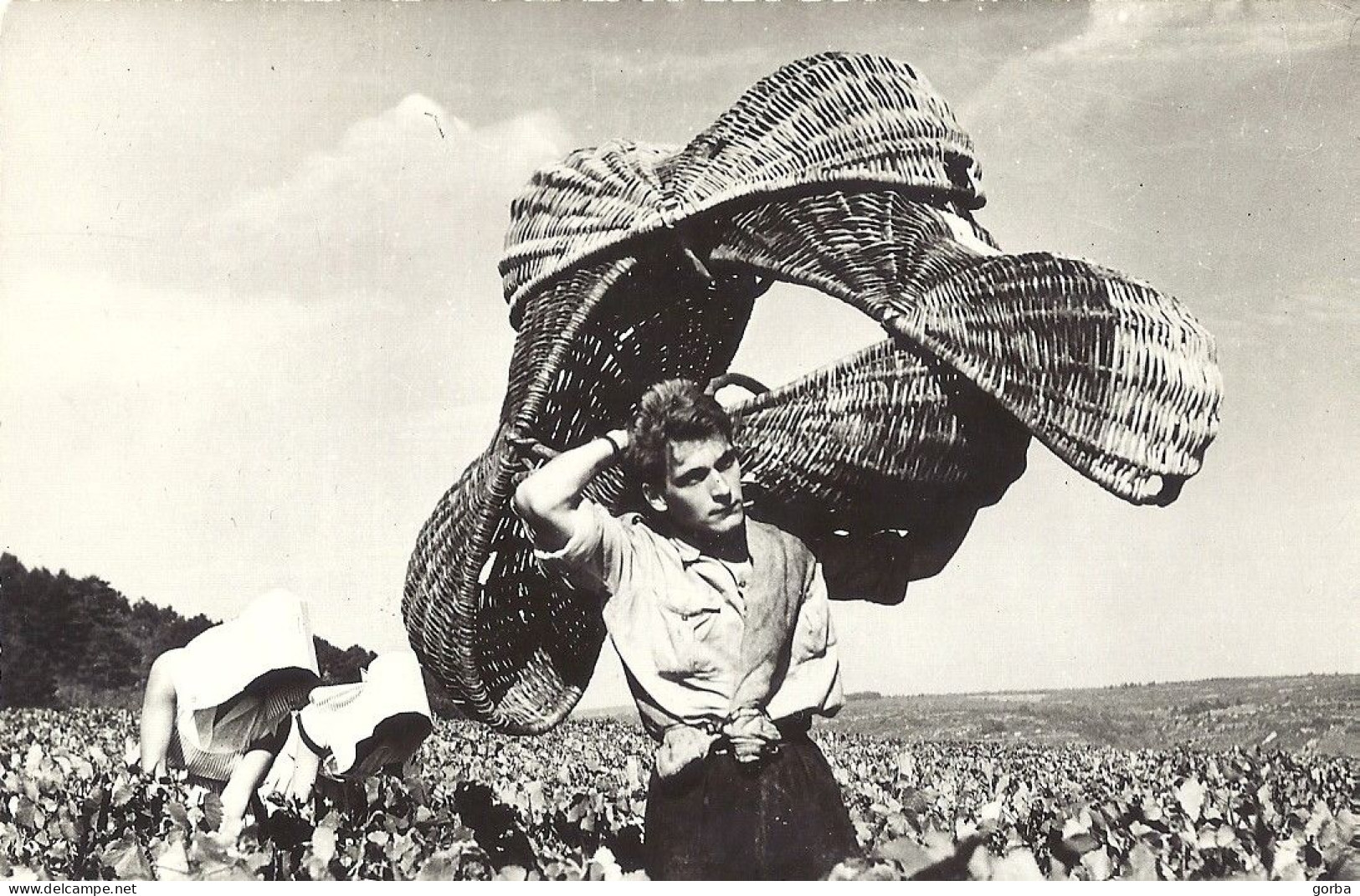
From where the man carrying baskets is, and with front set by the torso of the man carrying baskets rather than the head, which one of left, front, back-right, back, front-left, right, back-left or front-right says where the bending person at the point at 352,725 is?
back-right

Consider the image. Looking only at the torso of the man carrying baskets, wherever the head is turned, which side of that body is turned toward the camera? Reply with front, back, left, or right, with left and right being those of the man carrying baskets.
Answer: front

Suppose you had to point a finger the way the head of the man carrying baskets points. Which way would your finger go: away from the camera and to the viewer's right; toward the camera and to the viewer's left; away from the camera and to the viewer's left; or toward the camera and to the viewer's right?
toward the camera and to the viewer's right

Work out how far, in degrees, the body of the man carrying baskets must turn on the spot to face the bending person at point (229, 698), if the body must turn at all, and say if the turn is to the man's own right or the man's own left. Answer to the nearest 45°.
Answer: approximately 135° to the man's own right
